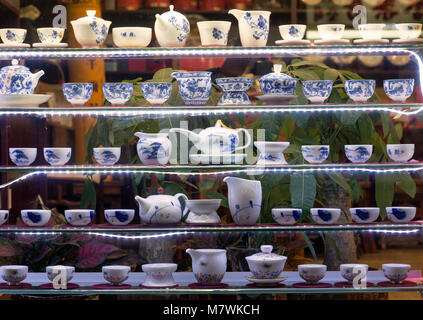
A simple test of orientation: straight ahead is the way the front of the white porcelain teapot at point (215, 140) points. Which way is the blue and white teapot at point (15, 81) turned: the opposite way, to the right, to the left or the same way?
the opposite way

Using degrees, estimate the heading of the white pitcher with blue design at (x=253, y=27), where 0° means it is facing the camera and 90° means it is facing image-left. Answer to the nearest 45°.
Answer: approximately 90°

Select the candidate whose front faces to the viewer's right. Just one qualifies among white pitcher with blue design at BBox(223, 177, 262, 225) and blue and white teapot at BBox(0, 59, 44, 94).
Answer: the blue and white teapot

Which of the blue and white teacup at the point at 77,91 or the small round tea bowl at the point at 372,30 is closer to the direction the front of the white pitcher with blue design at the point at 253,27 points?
the blue and white teacup

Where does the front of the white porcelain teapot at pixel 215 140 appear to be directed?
to the viewer's left

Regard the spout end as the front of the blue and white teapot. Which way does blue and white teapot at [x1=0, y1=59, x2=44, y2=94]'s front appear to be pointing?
to the viewer's right

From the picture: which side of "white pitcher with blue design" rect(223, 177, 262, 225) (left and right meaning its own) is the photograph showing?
left

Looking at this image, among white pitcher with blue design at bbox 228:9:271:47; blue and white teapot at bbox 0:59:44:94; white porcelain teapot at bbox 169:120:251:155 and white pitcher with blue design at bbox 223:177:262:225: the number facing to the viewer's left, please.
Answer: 3

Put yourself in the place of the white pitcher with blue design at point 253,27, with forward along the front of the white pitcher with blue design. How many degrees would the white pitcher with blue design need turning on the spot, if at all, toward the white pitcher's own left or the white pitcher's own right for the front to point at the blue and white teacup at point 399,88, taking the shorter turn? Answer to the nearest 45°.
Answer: approximately 180°

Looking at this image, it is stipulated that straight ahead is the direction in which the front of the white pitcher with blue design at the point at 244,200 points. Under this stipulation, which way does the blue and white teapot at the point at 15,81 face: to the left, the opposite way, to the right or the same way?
the opposite way
